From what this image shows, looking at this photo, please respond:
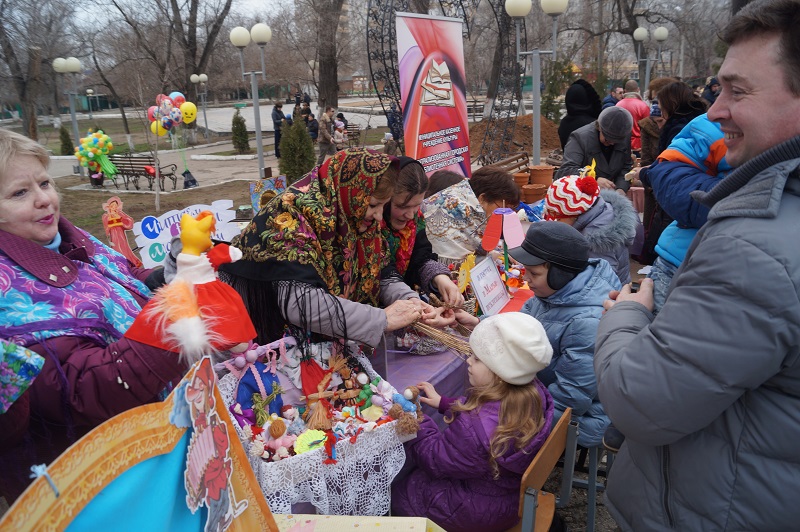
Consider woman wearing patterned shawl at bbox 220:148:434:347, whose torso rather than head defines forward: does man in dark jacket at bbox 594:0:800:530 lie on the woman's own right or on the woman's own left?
on the woman's own right

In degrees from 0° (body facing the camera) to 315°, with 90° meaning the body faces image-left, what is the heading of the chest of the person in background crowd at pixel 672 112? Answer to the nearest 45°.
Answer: approximately 90°

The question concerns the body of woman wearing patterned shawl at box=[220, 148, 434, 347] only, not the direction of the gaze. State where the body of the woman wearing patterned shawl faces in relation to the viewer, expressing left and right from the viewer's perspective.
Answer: facing to the right of the viewer

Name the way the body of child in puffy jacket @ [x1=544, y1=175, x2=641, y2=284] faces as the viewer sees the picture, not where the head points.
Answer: to the viewer's left

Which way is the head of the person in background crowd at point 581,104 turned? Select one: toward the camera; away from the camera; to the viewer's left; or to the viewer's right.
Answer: away from the camera

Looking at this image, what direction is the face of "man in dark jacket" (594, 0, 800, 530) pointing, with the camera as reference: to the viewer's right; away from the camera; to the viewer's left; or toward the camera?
to the viewer's left

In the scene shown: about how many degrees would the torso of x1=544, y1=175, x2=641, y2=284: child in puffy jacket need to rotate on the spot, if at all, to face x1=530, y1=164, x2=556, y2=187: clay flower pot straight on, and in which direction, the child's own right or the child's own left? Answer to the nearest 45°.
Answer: approximately 90° to the child's own right

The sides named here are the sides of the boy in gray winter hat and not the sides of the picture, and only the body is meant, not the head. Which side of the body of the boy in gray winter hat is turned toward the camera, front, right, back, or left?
left

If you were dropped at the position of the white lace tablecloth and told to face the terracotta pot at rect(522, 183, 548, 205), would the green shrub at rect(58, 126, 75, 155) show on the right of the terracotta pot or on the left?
left

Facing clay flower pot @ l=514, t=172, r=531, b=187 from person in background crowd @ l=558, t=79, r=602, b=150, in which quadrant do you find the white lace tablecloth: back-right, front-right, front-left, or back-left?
front-left

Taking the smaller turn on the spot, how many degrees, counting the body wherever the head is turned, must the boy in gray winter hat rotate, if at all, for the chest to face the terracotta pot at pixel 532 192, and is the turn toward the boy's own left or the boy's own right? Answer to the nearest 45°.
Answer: approximately 90° to the boy's own right
